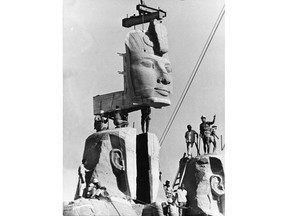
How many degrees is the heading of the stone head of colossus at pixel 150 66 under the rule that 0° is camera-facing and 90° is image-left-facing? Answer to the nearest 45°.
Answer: approximately 315°
